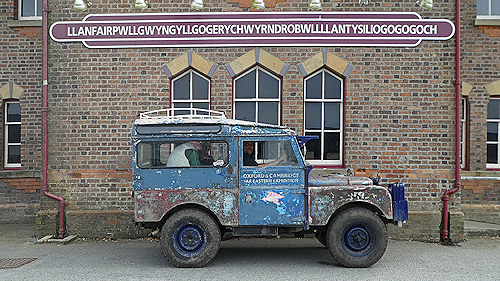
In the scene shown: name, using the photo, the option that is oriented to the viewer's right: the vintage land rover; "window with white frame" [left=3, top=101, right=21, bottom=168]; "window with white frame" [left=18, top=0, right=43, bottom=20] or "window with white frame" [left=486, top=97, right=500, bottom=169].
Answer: the vintage land rover

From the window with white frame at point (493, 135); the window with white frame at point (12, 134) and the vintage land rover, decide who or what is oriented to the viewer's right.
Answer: the vintage land rover

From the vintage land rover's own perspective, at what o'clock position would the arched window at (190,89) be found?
The arched window is roughly at 8 o'clock from the vintage land rover.

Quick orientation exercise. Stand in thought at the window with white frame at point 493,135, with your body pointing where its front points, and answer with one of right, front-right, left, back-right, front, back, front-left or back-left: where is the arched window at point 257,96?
front-right

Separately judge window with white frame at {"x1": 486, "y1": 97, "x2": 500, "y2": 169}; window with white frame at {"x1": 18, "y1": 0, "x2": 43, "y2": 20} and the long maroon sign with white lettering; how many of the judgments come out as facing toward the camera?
3

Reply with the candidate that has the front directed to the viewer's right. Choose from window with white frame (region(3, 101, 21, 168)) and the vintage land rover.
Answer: the vintage land rover

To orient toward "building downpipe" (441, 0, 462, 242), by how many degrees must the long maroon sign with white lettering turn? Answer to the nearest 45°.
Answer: approximately 90° to its left

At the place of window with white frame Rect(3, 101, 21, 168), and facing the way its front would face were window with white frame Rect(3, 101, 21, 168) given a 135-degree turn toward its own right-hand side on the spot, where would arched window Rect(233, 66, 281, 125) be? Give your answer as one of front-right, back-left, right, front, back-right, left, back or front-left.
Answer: back

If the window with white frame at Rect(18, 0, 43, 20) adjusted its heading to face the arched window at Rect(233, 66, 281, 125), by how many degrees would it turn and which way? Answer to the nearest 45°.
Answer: approximately 45° to its left

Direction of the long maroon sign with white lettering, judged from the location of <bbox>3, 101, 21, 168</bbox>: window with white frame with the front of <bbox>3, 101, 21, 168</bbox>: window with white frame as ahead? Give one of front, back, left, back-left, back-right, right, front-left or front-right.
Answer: front-left

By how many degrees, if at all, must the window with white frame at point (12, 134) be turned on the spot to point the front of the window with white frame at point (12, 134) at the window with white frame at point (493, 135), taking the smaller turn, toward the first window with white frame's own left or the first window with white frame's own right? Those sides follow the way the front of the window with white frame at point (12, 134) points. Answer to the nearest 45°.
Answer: approximately 45° to the first window with white frame's own left

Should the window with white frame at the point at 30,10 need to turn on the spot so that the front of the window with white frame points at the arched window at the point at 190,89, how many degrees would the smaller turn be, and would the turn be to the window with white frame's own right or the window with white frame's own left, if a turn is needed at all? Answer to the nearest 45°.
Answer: approximately 45° to the window with white frame's own left

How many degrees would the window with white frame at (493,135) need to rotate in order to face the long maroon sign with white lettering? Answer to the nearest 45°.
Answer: approximately 45° to its right

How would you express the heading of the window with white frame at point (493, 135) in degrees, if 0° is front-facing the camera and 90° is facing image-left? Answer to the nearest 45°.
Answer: approximately 0°

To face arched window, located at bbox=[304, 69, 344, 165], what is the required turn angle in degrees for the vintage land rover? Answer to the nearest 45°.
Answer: approximately 45° to its left

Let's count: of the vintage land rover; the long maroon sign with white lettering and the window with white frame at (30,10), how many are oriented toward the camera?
2

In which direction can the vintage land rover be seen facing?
to the viewer's right

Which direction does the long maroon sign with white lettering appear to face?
toward the camera
